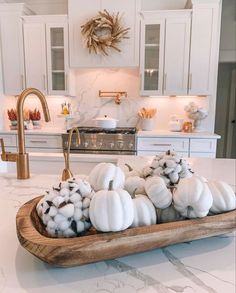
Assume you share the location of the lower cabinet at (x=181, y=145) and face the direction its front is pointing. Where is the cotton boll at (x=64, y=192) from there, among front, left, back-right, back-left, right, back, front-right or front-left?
front

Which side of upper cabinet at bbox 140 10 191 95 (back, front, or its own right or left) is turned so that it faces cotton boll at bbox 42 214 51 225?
front

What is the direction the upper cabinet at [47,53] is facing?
toward the camera

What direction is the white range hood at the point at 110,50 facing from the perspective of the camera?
toward the camera

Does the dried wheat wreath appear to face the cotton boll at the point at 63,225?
yes

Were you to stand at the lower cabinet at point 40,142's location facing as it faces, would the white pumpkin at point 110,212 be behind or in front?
in front

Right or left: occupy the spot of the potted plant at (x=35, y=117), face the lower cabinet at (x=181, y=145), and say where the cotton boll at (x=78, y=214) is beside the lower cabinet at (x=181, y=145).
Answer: right

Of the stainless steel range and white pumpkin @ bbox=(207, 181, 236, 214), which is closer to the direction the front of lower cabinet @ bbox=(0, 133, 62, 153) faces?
the white pumpkin

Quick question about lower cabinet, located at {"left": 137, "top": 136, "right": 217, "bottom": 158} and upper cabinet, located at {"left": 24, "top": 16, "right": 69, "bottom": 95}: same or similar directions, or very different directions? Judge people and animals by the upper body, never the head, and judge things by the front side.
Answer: same or similar directions

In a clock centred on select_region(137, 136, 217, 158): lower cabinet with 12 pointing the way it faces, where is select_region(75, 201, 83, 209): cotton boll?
The cotton boll is roughly at 12 o'clock from the lower cabinet.

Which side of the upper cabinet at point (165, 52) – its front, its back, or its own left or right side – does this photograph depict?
front

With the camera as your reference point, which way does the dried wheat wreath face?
facing the viewer

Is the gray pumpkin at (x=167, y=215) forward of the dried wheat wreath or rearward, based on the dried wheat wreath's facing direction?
forward

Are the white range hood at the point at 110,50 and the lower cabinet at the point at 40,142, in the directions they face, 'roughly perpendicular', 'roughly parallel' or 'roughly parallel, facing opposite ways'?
roughly parallel

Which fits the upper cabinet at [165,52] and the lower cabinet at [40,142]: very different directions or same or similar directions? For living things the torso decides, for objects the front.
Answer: same or similar directions
